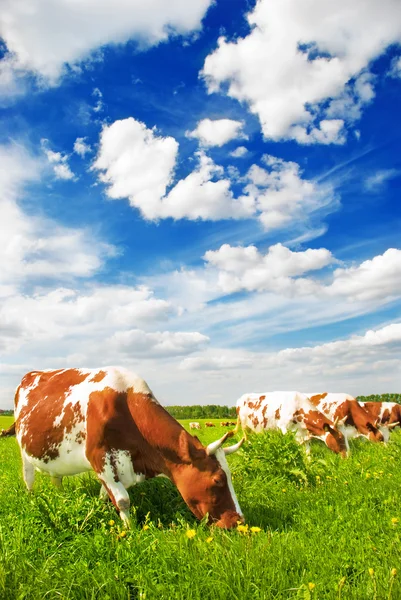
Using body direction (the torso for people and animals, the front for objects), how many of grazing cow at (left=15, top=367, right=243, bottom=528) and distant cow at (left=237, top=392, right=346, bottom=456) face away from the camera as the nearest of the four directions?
0

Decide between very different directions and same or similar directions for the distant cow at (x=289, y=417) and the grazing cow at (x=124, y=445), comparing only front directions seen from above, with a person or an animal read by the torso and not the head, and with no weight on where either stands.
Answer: same or similar directions

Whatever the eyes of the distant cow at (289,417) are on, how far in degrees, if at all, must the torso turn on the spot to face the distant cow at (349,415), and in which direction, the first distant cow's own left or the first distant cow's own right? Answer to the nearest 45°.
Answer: approximately 45° to the first distant cow's own left

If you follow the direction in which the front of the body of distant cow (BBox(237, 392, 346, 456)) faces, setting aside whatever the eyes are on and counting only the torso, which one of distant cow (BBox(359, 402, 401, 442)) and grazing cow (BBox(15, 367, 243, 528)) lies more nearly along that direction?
the distant cow

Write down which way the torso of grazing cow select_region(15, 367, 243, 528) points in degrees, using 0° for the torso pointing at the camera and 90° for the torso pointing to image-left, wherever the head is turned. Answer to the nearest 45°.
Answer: approximately 315°

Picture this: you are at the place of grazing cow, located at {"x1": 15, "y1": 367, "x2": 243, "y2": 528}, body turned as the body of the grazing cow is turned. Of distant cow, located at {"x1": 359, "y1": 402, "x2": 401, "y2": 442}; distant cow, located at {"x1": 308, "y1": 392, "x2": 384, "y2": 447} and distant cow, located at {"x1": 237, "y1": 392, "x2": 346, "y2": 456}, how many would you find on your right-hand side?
0

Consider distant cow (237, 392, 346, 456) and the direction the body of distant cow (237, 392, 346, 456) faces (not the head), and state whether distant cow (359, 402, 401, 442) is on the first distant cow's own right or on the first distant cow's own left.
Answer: on the first distant cow's own left

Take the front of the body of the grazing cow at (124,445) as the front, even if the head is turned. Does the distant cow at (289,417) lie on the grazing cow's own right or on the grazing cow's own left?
on the grazing cow's own left

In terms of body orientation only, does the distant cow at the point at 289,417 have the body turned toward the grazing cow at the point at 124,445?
no

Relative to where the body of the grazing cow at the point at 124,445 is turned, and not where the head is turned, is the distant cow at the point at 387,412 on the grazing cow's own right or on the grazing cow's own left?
on the grazing cow's own left

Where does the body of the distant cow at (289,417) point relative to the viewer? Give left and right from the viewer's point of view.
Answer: facing to the right of the viewer

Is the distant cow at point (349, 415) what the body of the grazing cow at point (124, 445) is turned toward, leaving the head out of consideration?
no

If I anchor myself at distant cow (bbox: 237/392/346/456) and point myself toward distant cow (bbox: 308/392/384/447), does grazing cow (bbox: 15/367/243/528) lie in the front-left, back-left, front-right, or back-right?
back-right
